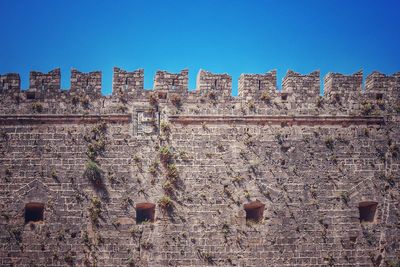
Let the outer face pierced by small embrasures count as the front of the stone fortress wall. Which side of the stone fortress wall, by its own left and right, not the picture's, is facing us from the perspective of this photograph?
front
